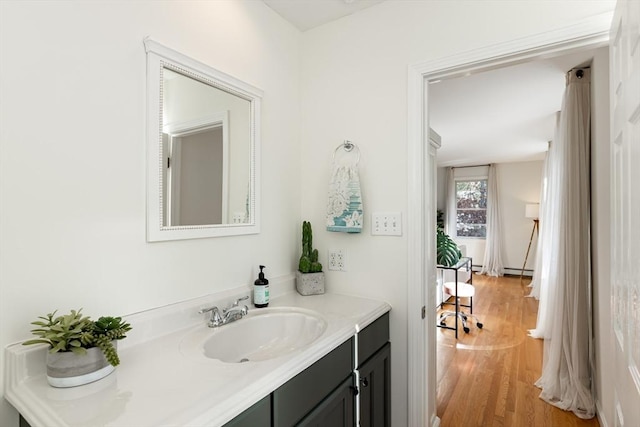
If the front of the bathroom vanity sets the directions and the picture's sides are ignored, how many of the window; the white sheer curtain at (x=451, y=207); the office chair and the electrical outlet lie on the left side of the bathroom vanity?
4

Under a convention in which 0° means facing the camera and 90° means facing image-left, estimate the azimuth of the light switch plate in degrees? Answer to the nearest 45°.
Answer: approximately 0°

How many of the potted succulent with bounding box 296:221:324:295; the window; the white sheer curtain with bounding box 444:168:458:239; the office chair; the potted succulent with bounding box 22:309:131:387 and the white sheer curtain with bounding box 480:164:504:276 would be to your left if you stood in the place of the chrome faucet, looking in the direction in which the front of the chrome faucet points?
5

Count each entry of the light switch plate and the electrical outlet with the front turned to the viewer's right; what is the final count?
0

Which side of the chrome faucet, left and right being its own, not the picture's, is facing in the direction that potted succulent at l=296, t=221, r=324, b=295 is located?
left

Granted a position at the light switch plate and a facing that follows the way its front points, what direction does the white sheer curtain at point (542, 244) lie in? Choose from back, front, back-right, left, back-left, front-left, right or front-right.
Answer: back-left

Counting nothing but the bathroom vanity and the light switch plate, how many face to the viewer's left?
0

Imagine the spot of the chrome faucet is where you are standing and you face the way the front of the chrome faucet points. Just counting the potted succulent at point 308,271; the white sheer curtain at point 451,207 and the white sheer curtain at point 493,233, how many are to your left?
3

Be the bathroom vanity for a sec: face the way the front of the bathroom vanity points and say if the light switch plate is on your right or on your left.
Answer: on your left

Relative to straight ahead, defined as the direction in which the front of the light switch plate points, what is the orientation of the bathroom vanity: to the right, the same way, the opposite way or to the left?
to the left
